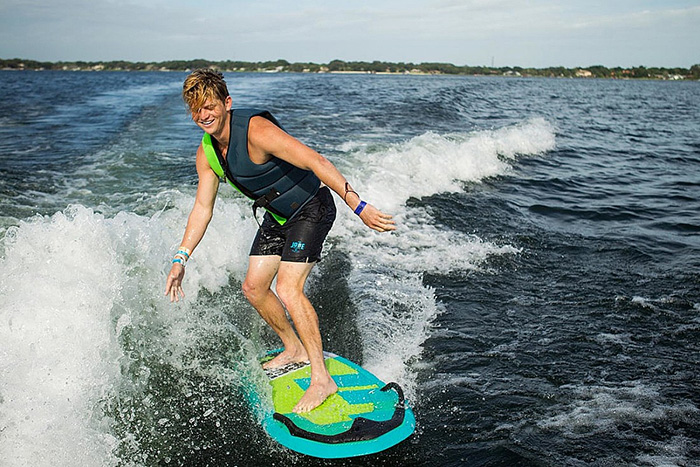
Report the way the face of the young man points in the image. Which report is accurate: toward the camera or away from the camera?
toward the camera

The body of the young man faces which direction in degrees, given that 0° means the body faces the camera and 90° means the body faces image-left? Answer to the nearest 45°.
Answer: approximately 45°
